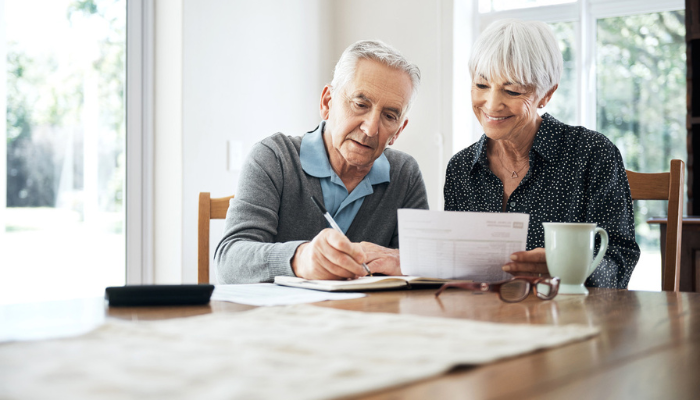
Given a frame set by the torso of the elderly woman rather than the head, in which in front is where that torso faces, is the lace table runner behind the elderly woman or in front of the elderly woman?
in front

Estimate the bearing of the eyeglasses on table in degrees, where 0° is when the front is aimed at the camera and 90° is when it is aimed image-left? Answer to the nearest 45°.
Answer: approximately 315°

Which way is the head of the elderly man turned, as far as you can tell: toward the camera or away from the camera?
toward the camera

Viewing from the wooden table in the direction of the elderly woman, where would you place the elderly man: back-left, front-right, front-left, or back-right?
front-left

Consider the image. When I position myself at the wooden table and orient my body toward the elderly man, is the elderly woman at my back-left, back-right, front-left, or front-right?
front-right

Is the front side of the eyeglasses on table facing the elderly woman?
no

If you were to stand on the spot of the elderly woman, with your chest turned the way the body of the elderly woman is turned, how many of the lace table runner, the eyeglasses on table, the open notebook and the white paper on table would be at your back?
0

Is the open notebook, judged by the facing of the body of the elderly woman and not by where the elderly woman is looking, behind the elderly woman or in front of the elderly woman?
in front

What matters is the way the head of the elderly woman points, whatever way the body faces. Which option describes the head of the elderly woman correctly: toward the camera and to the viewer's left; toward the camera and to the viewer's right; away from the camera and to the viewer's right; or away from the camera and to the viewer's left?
toward the camera and to the viewer's left

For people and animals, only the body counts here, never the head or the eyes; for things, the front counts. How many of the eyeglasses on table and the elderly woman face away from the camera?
0

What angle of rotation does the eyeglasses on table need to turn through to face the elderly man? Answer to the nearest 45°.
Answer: approximately 180°

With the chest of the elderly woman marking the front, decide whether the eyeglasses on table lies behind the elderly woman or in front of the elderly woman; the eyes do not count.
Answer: in front
